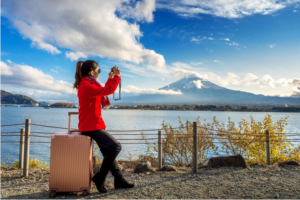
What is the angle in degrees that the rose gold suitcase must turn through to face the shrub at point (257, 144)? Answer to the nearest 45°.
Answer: approximately 135° to its left

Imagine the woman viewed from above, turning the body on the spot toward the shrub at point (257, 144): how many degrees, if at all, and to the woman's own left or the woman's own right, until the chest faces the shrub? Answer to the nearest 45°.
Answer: approximately 45° to the woman's own left

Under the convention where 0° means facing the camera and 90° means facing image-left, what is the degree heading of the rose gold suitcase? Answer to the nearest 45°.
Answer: approximately 0°

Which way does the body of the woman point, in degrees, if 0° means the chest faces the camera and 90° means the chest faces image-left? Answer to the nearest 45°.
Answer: approximately 270°
